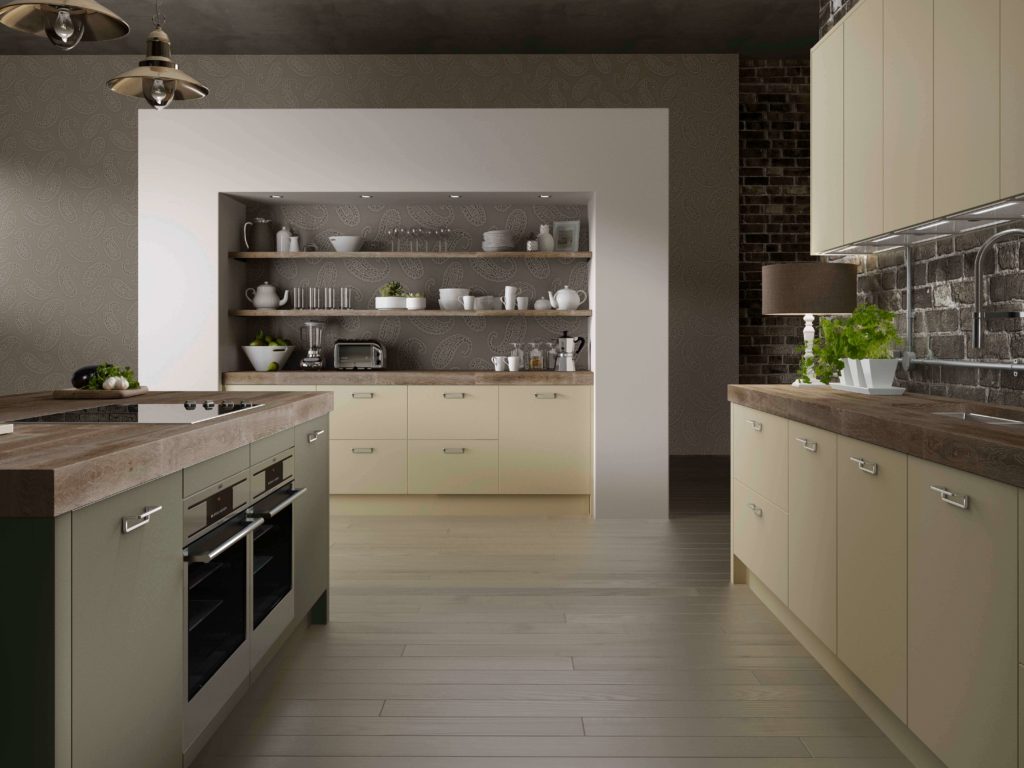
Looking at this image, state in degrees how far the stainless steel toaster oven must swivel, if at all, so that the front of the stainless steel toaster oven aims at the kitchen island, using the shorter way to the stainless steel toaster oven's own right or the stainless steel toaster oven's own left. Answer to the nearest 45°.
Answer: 0° — it already faces it

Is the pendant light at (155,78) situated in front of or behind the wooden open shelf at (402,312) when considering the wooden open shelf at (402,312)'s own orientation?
in front

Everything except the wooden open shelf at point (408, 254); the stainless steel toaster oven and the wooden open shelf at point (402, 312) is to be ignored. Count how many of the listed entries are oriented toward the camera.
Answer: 3

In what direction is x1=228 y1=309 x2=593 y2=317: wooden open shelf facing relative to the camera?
toward the camera

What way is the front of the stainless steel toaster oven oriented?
toward the camera

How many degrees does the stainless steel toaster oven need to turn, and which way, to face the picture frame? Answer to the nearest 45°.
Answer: approximately 90° to its left
